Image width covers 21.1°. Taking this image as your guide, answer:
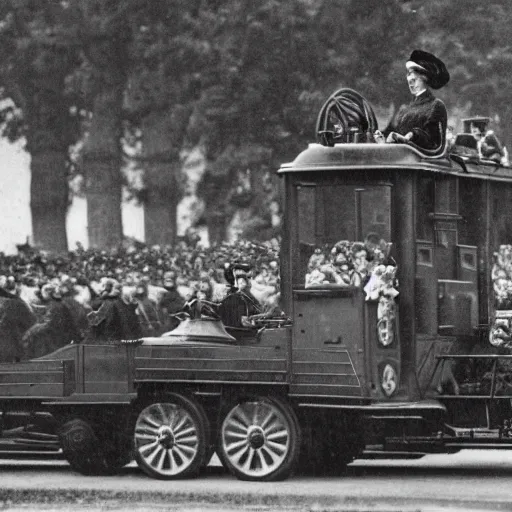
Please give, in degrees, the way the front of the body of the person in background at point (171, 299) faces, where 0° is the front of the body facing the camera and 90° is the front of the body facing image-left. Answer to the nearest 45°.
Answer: approximately 0°

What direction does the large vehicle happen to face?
to the viewer's left

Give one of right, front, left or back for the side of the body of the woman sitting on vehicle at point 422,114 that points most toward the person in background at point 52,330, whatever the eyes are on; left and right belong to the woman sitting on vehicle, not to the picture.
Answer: front

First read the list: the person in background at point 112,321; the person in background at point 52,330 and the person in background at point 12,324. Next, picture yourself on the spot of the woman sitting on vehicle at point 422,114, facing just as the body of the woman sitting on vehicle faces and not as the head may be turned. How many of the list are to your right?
3
